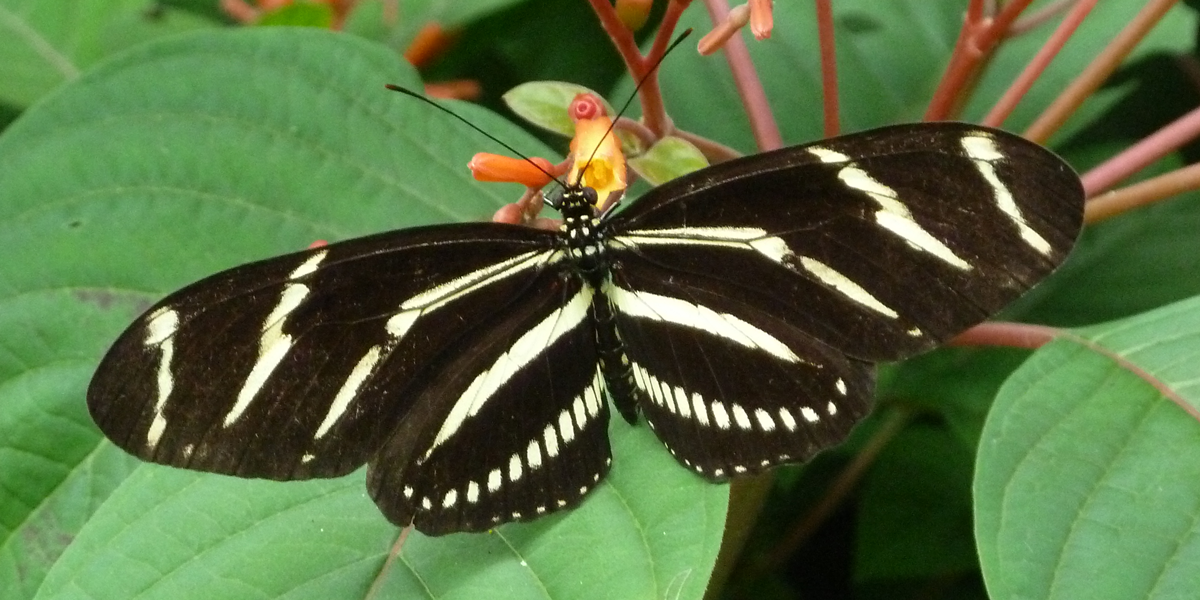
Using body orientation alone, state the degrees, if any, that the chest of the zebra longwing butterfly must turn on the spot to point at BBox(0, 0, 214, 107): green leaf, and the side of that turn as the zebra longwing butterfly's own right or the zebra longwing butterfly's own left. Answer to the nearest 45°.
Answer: approximately 45° to the zebra longwing butterfly's own left

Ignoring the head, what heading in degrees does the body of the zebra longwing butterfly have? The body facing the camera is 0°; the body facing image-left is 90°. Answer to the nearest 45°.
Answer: approximately 180°
